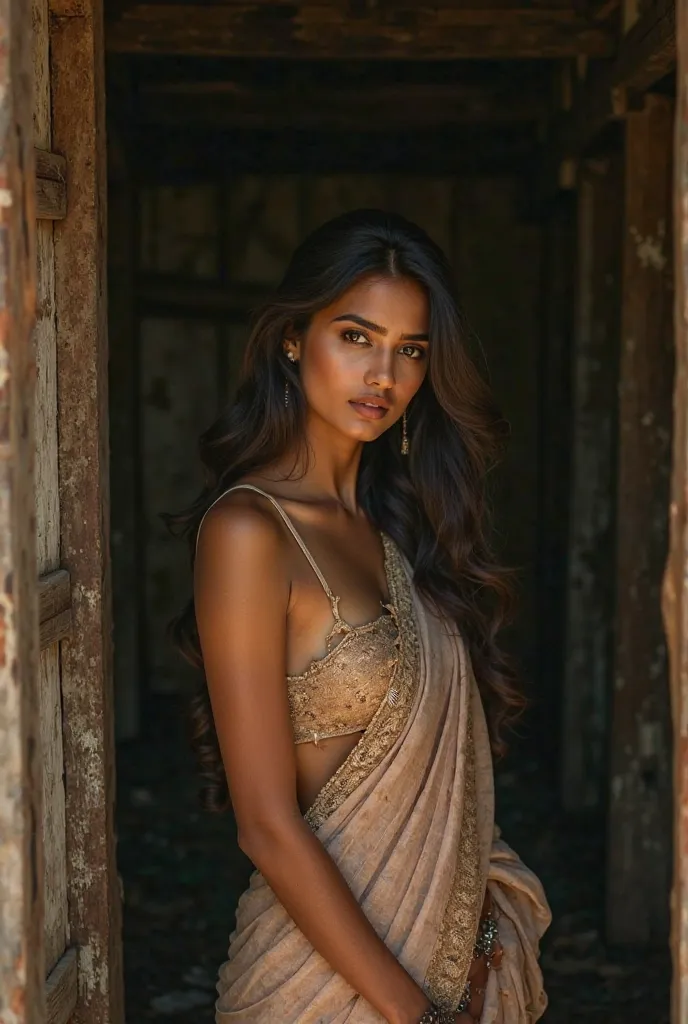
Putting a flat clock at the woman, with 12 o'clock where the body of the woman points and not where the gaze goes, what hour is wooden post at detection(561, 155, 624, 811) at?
The wooden post is roughly at 8 o'clock from the woman.

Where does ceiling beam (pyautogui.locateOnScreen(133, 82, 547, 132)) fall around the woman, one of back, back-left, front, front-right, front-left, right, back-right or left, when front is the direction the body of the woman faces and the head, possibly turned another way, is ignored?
back-left

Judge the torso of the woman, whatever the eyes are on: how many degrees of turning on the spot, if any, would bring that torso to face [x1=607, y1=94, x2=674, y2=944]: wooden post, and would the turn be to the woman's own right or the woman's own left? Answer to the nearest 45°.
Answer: approximately 90° to the woman's own left

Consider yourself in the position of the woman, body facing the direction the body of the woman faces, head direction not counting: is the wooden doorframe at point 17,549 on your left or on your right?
on your right

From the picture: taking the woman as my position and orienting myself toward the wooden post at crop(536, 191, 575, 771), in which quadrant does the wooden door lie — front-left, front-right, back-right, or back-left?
back-left

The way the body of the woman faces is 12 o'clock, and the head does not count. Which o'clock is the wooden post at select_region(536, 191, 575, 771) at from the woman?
The wooden post is roughly at 8 o'clock from the woman.

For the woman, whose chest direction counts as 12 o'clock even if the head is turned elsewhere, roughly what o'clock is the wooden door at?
The wooden door is roughly at 4 o'clock from the woman.

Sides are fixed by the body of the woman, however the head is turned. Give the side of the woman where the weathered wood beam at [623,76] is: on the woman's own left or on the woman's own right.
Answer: on the woman's own left

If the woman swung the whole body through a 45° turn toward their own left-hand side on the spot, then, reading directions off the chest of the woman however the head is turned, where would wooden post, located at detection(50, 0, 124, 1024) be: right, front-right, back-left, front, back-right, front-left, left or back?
back

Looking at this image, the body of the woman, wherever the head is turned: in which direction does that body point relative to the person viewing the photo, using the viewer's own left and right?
facing the viewer and to the right of the viewer
